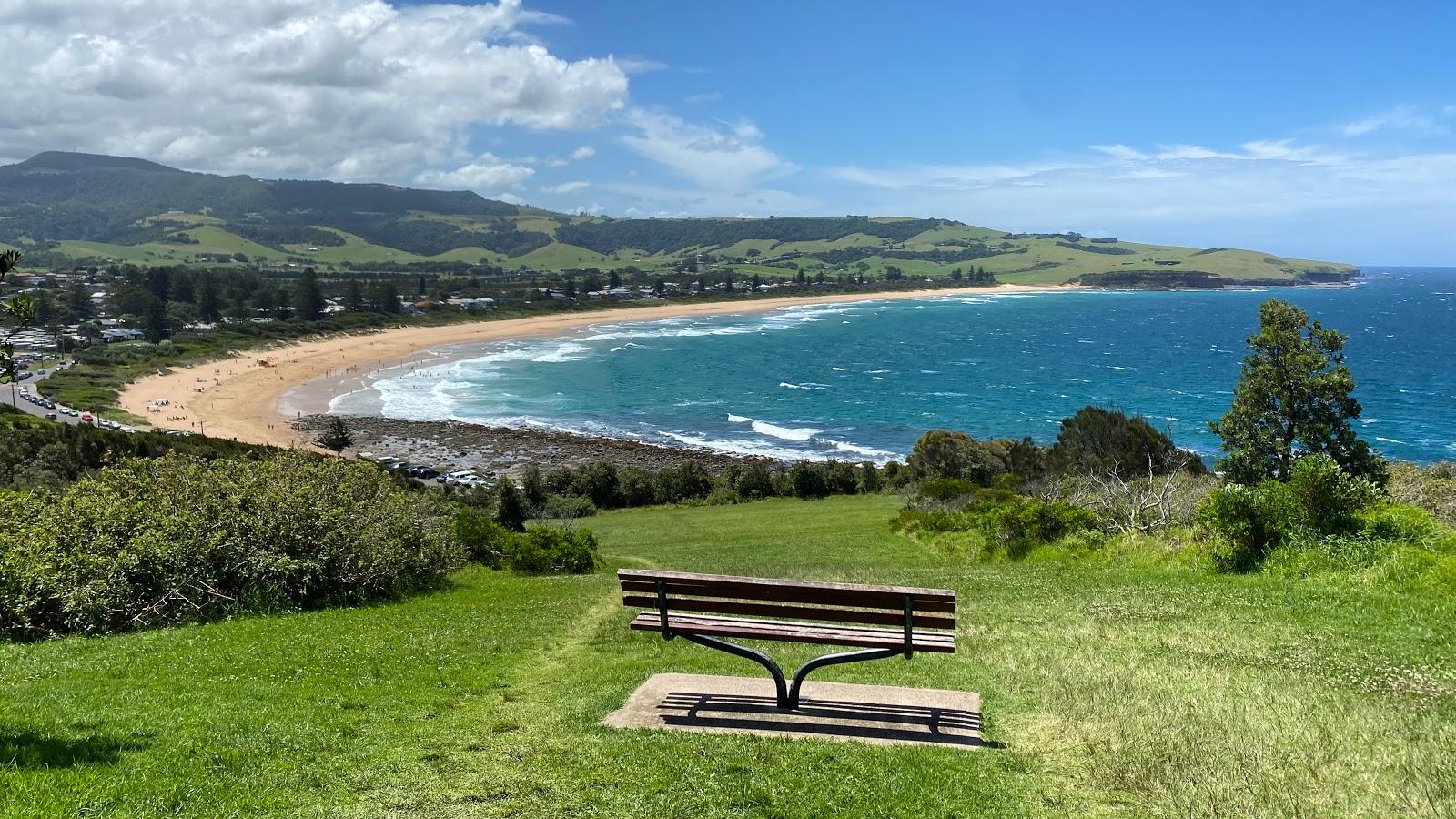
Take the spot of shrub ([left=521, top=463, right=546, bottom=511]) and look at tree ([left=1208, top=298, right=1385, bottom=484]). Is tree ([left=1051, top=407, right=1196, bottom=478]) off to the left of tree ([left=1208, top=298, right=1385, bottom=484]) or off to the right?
left

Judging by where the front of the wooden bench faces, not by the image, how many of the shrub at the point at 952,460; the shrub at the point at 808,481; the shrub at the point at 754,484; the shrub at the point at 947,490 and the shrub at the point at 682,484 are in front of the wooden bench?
5

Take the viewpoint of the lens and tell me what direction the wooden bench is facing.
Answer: facing away from the viewer

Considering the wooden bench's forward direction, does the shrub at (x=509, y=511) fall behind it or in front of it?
in front

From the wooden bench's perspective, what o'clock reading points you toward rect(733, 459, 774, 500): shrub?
The shrub is roughly at 12 o'clock from the wooden bench.

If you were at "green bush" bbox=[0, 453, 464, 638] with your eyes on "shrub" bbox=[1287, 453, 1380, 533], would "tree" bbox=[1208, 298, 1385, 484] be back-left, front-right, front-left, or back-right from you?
front-left

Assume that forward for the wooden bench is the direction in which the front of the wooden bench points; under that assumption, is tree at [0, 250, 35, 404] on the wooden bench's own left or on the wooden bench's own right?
on the wooden bench's own left

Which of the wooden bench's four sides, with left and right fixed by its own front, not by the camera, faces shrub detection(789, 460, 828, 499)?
front

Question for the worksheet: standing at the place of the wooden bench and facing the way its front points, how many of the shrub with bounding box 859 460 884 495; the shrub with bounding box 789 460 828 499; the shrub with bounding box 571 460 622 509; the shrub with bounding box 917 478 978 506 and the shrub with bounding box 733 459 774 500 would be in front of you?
5

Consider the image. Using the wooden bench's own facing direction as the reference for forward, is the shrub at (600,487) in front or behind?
in front

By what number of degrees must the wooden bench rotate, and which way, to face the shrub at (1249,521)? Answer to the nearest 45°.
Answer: approximately 45° to its right

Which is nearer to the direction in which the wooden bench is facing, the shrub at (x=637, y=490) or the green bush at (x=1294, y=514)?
the shrub

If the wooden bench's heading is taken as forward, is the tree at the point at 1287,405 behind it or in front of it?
in front

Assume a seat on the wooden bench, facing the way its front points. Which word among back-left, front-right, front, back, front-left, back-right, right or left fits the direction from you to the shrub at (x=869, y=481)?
front
